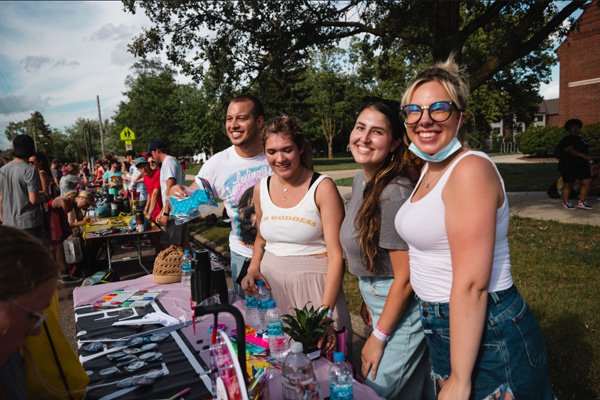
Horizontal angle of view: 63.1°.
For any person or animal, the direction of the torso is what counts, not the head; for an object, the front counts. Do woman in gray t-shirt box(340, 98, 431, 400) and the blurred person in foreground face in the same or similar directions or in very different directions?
very different directions

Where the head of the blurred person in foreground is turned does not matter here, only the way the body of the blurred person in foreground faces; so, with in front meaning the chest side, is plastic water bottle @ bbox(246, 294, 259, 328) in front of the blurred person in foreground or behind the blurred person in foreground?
in front

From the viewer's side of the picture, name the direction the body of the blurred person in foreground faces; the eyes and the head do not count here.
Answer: to the viewer's right

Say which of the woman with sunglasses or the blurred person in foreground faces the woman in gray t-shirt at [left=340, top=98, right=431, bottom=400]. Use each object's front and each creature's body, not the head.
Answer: the blurred person in foreground

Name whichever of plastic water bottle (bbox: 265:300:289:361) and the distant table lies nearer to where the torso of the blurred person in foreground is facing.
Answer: the plastic water bottle

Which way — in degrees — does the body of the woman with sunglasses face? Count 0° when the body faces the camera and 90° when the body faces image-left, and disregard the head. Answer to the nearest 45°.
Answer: approximately 45°
